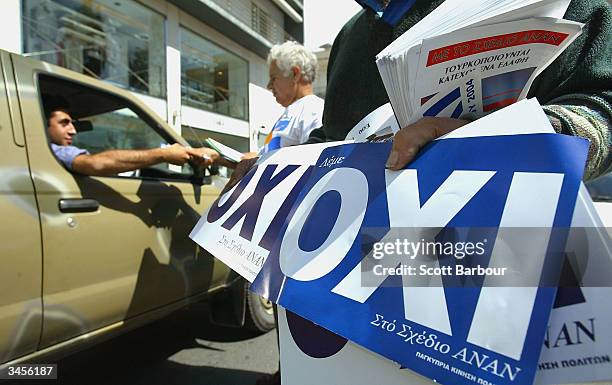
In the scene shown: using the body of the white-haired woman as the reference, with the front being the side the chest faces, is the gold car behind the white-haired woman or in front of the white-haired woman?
in front

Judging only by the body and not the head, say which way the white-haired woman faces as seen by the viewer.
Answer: to the viewer's left

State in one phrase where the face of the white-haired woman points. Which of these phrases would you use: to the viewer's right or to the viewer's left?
to the viewer's left

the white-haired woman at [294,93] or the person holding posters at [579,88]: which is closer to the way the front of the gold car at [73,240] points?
the white-haired woman

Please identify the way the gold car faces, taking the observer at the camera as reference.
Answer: facing away from the viewer and to the right of the viewer

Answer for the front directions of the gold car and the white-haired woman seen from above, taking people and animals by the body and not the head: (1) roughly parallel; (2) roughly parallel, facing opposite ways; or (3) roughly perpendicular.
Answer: roughly parallel, facing opposite ways

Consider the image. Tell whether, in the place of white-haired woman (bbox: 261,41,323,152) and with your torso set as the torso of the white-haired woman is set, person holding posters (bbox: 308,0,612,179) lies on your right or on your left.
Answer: on your left
